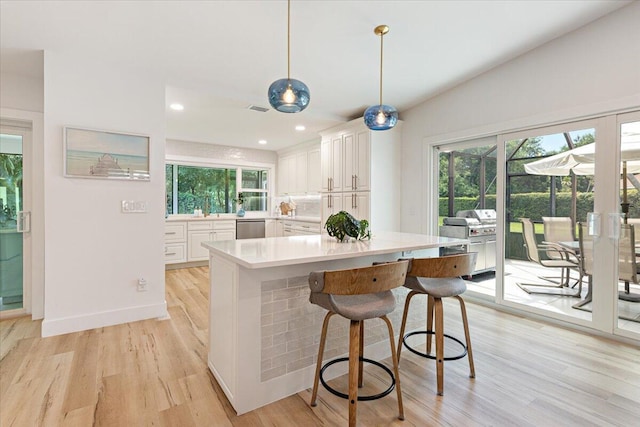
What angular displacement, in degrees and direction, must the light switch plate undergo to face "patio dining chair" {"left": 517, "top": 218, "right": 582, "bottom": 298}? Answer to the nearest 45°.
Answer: approximately 45° to its left

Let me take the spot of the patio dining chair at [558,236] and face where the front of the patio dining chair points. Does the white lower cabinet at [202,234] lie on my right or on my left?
on my right

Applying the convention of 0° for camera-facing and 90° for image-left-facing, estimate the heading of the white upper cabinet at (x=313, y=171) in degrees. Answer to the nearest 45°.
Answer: approximately 45°

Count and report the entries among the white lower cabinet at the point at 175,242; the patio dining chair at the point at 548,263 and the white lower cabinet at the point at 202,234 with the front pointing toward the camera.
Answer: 2

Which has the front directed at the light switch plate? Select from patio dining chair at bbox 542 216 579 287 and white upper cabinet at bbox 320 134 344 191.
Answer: the white upper cabinet

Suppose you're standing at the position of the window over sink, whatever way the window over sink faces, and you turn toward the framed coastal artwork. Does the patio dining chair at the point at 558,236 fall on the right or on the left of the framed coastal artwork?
left

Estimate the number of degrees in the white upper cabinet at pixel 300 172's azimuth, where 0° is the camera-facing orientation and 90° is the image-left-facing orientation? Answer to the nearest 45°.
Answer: approximately 45°

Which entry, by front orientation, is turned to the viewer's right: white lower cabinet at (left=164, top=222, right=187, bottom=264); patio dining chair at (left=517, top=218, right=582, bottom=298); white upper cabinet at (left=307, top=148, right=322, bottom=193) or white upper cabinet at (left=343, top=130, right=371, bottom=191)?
the patio dining chair

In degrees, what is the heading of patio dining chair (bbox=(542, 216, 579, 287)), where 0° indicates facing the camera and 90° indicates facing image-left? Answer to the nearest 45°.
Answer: approximately 315°

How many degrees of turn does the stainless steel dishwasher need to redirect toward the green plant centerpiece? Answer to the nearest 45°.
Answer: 0° — it already faces it

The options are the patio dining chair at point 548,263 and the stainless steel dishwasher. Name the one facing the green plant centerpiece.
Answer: the stainless steel dishwasher
